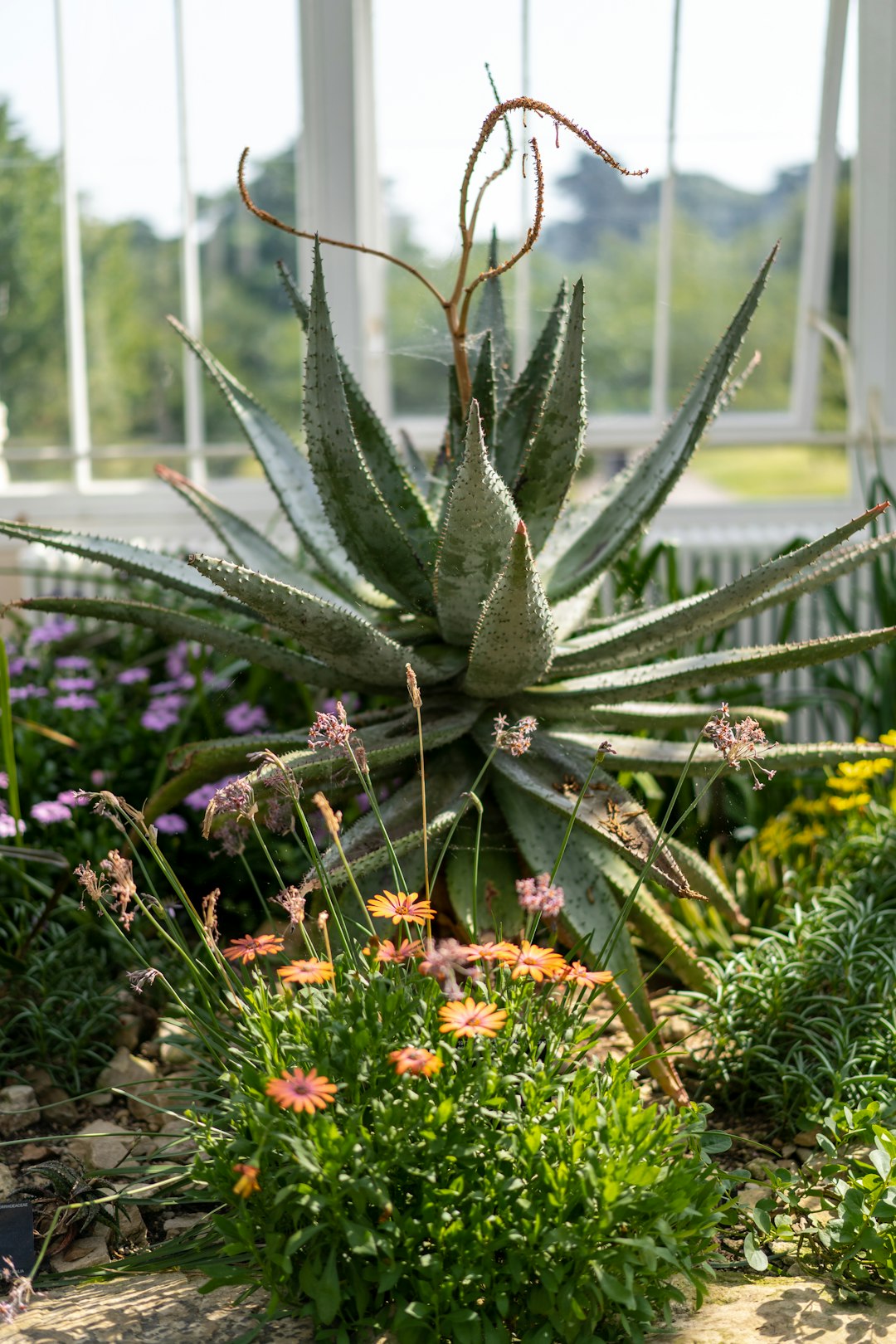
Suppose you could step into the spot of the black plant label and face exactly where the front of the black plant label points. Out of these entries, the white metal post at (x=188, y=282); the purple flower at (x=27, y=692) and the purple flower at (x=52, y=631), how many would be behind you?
3

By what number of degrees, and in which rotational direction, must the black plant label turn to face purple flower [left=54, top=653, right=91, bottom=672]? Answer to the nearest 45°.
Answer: approximately 180°

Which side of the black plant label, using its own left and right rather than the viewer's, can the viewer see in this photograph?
front

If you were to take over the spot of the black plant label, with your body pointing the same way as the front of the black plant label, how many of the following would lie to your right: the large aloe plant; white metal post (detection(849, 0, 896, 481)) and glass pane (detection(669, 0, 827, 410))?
0

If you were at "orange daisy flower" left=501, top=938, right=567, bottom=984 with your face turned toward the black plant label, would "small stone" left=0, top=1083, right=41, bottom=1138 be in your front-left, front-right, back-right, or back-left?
front-right

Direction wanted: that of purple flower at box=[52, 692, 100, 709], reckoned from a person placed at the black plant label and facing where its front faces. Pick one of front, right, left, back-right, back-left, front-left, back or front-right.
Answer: back

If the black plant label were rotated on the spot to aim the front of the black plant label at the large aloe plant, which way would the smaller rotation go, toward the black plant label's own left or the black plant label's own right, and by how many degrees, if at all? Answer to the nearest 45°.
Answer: approximately 135° to the black plant label's own left
